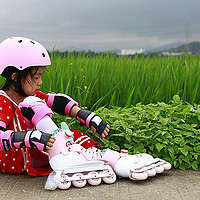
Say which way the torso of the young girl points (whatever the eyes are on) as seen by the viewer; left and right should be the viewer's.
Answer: facing to the right of the viewer

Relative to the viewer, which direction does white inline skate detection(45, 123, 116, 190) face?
to the viewer's right

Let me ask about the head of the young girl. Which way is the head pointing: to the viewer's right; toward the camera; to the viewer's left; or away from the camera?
to the viewer's right
